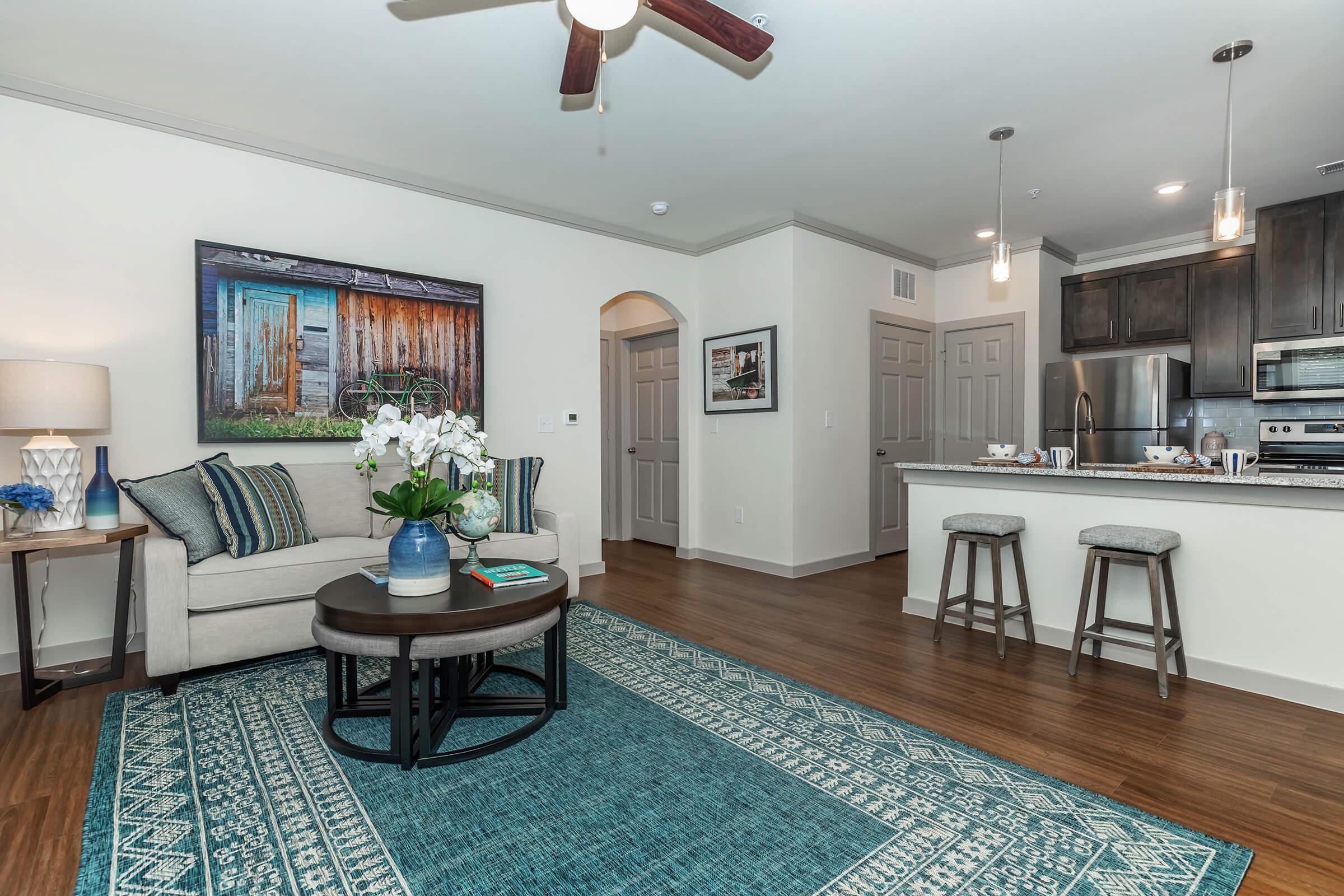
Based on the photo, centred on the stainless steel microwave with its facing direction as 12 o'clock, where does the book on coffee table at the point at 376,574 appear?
The book on coffee table is roughly at 1 o'clock from the stainless steel microwave.

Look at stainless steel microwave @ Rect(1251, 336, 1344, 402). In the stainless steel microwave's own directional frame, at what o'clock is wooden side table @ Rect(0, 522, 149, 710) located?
The wooden side table is roughly at 1 o'clock from the stainless steel microwave.

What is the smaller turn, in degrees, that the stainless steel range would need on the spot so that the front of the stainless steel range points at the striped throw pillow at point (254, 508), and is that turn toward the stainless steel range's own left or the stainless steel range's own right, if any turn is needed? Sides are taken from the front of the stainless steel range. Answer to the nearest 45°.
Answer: approximately 45° to the stainless steel range's own right

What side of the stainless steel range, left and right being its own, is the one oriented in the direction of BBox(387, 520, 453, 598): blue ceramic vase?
front

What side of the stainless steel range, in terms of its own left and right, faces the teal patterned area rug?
front

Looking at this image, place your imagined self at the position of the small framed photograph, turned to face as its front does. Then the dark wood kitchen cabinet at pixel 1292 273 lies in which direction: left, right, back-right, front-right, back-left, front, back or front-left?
back-left

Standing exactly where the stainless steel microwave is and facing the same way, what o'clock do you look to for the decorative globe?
The decorative globe is roughly at 1 o'clock from the stainless steel microwave.

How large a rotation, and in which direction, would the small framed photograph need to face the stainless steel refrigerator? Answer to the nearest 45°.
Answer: approximately 135° to its left

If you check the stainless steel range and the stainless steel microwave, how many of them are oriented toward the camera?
2

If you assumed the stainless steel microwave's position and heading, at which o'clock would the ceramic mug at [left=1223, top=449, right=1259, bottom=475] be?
The ceramic mug is roughly at 12 o'clock from the stainless steel microwave.

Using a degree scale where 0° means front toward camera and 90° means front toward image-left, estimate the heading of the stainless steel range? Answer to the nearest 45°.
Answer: approximately 0°

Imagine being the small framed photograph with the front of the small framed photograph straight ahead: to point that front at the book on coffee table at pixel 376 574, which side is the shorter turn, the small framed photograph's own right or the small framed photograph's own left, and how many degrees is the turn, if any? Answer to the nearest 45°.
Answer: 0° — it already faces it

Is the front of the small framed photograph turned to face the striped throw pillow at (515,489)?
yes
